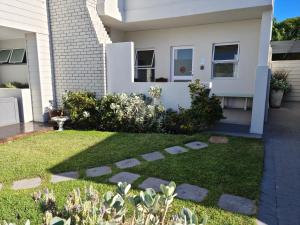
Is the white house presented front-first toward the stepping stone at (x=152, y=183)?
yes

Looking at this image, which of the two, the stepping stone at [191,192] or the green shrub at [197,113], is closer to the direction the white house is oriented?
the stepping stone

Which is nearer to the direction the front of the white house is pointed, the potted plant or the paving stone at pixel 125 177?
the paving stone

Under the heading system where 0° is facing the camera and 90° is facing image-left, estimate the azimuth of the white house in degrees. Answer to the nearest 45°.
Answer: approximately 0°

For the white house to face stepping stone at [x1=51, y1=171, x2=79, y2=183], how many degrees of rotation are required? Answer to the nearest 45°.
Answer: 0° — it already faces it

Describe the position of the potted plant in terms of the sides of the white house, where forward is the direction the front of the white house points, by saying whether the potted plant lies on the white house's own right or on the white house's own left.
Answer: on the white house's own left

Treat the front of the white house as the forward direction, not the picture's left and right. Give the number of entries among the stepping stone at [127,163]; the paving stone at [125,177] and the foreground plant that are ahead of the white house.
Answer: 3

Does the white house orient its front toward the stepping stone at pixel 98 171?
yes

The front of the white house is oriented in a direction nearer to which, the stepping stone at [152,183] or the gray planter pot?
the stepping stone
